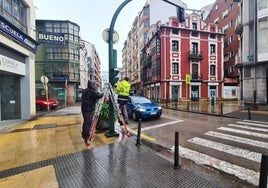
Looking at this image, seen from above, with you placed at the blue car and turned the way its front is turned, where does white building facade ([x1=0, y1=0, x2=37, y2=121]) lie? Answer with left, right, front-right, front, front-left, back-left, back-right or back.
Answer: back-right

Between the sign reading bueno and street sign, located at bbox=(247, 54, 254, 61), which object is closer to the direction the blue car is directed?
the street sign

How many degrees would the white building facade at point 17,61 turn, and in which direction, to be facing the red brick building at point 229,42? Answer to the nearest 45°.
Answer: approximately 45° to its left

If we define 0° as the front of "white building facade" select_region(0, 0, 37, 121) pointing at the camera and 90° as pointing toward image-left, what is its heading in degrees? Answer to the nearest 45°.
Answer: approximately 315°

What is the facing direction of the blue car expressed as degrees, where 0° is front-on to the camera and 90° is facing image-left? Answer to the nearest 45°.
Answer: approximately 315°

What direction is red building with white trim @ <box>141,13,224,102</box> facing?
toward the camera

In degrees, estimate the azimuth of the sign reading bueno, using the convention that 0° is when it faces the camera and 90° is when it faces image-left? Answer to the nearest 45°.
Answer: approximately 0°

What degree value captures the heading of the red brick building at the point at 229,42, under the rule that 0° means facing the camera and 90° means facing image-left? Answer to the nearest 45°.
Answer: approximately 45°

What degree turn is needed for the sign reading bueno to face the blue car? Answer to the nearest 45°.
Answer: approximately 45° to its left

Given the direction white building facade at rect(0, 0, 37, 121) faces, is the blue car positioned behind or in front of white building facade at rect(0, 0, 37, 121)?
in front

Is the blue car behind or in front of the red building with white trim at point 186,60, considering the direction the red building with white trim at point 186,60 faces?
in front

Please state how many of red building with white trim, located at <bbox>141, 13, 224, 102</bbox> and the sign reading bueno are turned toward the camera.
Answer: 2

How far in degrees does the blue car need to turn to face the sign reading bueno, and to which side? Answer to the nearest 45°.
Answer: approximately 135° to its right

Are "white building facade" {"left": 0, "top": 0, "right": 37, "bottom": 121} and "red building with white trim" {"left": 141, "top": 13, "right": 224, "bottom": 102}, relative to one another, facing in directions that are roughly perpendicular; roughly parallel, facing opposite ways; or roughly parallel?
roughly perpendicular
